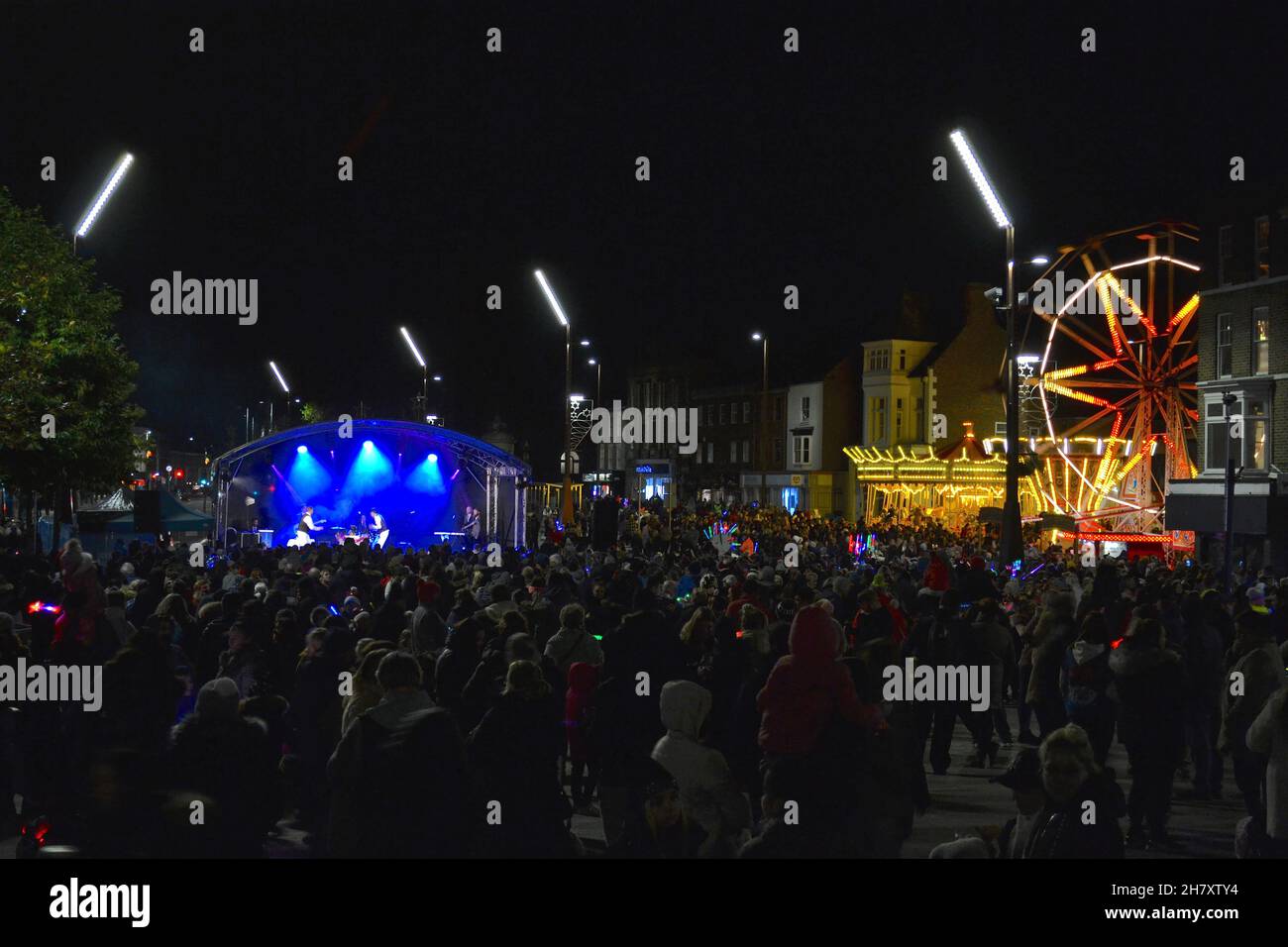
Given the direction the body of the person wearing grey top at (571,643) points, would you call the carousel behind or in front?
in front

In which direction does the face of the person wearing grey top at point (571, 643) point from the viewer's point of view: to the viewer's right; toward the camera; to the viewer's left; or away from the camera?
away from the camera

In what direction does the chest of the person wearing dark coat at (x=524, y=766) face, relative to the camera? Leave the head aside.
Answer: away from the camera

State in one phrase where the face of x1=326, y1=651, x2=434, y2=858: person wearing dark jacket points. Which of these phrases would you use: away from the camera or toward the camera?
away from the camera

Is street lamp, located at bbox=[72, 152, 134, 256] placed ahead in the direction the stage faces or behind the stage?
ahead

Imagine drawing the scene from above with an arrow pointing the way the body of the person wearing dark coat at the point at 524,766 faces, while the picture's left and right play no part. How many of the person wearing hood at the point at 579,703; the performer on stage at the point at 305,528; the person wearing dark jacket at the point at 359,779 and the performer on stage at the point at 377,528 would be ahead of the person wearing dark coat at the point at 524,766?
3

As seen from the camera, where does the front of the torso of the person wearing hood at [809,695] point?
away from the camera

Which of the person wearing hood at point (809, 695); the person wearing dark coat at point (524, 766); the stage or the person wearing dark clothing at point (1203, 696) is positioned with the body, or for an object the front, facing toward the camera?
the stage

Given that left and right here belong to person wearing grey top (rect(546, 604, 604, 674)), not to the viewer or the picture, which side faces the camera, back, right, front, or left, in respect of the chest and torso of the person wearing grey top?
back

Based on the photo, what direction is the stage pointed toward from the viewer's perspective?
toward the camera

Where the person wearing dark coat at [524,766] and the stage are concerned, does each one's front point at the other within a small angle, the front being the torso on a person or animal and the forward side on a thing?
yes

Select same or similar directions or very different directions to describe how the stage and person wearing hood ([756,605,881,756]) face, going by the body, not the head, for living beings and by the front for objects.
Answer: very different directions

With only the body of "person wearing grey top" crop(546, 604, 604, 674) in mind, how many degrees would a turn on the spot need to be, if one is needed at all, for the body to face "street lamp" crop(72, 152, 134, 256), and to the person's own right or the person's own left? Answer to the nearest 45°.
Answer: approximately 45° to the person's own left

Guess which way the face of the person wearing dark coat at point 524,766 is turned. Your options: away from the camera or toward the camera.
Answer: away from the camera
